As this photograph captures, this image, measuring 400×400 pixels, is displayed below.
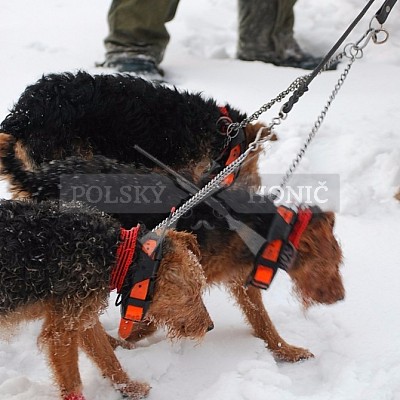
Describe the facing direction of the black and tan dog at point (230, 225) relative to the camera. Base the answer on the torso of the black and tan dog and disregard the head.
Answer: to the viewer's right
